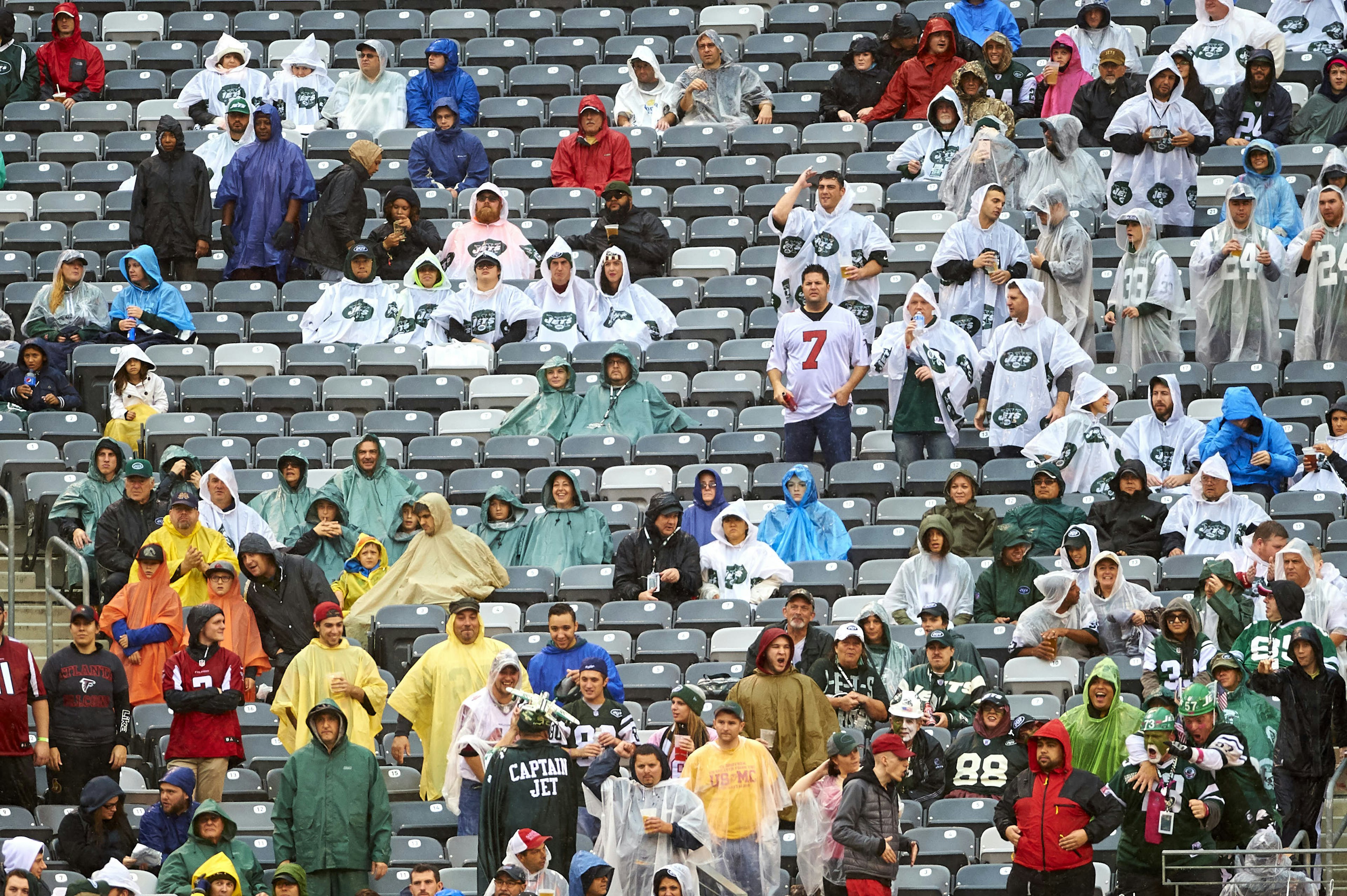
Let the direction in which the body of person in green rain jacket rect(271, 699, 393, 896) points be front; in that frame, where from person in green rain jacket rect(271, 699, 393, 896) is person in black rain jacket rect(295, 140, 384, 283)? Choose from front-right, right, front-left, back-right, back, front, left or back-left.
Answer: back

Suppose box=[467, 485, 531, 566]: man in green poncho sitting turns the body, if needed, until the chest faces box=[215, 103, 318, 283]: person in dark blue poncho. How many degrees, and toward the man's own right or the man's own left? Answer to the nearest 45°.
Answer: approximately 135° to the man's own right

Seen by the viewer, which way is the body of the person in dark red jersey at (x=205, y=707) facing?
toward the camera

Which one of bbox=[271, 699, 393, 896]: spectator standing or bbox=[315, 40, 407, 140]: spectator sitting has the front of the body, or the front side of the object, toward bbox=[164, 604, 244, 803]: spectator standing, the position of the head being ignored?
bbox=[315, 40, 407, 140]: spectator sitting

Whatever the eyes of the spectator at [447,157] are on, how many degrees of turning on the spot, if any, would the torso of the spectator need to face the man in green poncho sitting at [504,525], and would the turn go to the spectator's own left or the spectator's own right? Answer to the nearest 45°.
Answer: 0° — they already face them

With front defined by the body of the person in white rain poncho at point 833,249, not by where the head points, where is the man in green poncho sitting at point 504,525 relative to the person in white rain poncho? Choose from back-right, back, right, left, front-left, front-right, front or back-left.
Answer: front-right

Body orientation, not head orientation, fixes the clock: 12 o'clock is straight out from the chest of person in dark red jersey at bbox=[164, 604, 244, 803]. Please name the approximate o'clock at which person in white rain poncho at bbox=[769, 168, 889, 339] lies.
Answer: person in white rain poncho at bbox=[769, 168, 889, 339] is roughly at 8 o'clock from person in dark red jersey at bbox=[164, 604, 244, 803].
